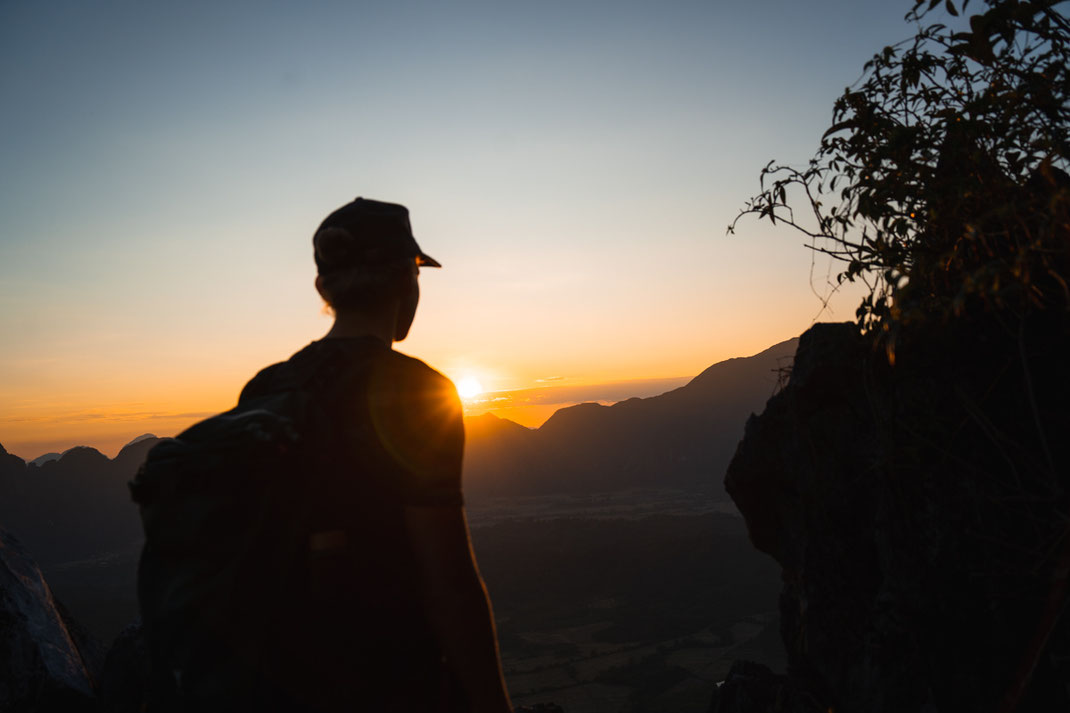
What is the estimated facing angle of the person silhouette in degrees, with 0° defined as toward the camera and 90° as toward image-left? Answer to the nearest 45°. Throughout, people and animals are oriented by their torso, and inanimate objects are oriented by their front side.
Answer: approximately 225°

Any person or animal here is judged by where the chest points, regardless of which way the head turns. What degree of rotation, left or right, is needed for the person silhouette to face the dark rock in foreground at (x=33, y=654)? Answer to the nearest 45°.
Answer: approximately 90° to its left
